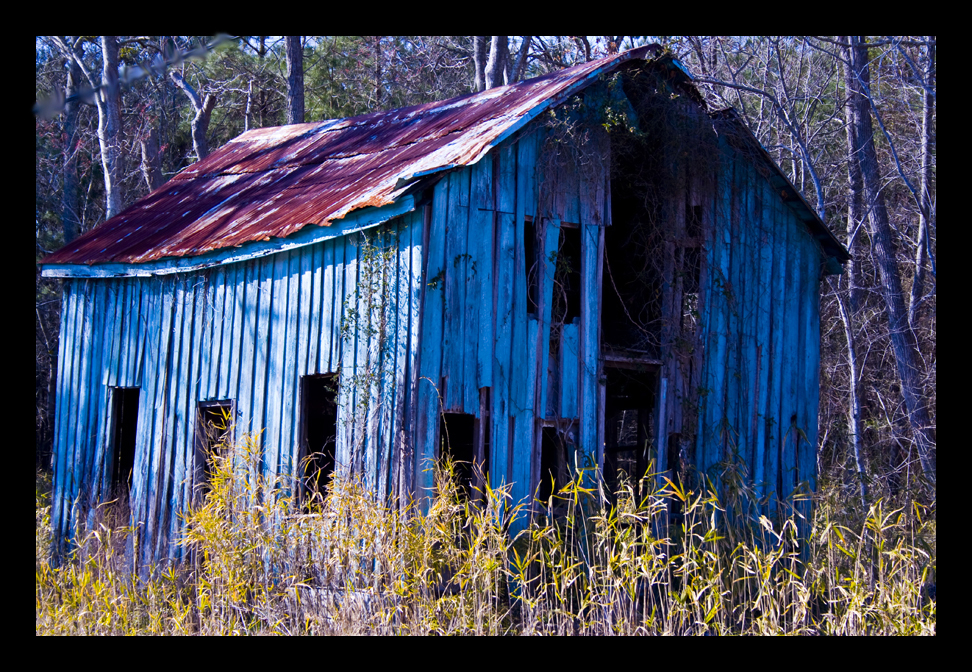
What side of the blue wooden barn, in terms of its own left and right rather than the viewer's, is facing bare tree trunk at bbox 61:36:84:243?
back

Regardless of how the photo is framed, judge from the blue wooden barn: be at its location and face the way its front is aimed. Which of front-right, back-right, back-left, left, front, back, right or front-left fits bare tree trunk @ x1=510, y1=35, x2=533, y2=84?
back-left

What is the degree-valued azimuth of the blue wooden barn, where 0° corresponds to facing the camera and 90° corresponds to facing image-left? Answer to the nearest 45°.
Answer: approximately 315°

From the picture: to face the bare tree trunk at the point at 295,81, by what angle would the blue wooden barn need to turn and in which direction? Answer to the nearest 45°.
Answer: approximately 135° to its left

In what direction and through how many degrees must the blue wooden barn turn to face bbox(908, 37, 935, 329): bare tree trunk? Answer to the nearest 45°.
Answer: approximately 90° to its left

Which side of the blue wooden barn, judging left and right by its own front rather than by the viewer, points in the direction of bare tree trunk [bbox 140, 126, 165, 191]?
back

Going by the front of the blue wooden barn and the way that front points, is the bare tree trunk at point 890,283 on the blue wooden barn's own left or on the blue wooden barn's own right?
on the blue wooden barn's own left

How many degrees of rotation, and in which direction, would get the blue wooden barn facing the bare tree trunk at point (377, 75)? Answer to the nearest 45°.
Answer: approximately 135° to its left

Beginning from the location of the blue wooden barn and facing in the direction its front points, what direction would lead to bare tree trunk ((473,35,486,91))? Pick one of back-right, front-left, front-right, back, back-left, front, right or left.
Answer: back-left

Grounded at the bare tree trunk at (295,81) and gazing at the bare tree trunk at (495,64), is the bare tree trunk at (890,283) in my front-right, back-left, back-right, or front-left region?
front-right

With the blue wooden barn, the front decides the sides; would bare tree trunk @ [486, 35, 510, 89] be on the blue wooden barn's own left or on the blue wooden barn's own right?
on the blue wooden barn's own left

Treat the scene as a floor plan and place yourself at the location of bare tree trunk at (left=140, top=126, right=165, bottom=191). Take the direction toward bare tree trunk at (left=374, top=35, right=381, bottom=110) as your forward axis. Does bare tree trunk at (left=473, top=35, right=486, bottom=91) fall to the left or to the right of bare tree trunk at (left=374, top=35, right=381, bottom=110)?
right
